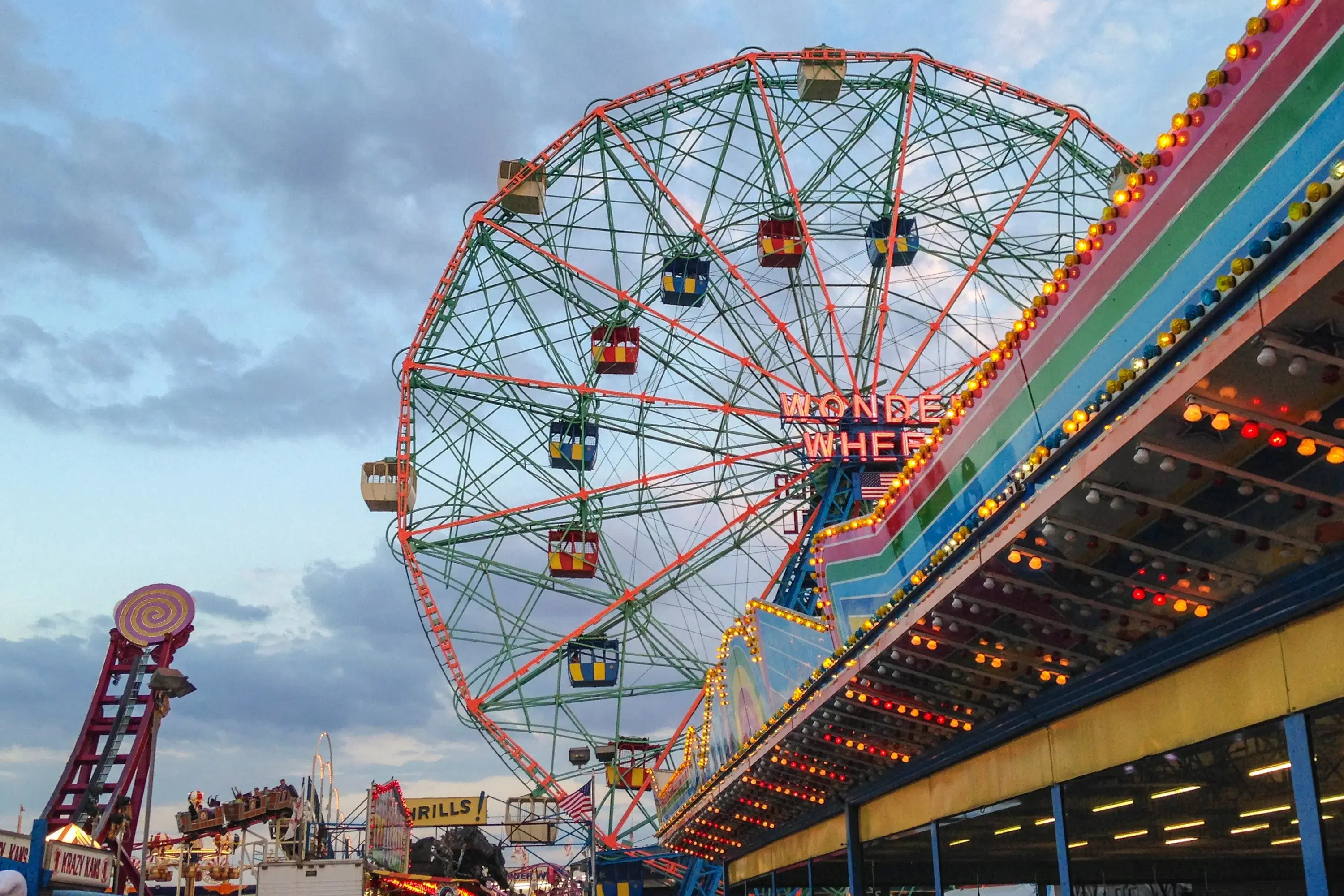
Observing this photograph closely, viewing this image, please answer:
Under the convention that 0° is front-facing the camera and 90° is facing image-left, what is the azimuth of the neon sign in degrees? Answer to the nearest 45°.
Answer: approximately 0°

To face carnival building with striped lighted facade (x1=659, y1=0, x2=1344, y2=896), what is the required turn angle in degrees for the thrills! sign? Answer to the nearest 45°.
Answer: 0° — it already faces it

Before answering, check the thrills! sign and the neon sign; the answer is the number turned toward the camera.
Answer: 2

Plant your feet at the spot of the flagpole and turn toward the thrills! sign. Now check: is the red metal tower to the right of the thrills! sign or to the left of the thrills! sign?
left

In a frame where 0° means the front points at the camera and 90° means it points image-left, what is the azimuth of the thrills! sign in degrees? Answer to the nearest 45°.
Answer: approximately 0°

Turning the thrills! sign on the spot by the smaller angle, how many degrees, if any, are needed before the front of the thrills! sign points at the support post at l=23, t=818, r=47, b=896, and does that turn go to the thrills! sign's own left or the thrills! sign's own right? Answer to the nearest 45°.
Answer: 0° — it already faces it
